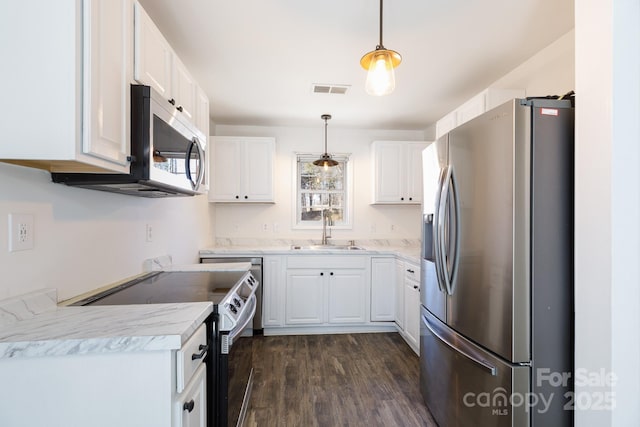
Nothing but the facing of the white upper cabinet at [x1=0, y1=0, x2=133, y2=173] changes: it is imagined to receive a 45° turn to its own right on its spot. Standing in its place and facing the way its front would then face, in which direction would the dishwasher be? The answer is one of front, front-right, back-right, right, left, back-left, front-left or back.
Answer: back-left

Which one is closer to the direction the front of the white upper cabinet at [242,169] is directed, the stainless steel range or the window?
the stainless steel range

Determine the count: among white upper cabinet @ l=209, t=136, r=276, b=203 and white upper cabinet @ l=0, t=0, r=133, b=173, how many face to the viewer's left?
0

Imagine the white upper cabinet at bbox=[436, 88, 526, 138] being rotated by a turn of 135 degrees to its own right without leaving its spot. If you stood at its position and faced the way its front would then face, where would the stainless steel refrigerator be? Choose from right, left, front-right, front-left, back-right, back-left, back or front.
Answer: back

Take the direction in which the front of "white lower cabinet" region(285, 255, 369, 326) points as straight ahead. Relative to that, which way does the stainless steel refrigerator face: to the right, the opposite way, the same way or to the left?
to the right

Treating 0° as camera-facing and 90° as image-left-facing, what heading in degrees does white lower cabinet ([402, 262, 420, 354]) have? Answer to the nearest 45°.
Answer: approximately 90°

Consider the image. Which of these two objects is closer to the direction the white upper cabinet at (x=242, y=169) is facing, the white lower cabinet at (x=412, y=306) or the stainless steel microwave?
the stainless steel microwave

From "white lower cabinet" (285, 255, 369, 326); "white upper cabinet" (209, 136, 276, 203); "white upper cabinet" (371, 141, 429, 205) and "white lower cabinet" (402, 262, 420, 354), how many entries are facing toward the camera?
3

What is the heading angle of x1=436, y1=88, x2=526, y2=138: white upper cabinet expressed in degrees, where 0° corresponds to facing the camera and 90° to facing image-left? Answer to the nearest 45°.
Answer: approximately 45°

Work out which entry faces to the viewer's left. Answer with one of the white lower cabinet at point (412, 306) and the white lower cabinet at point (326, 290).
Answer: the white lower cabinet at point (412, 306)

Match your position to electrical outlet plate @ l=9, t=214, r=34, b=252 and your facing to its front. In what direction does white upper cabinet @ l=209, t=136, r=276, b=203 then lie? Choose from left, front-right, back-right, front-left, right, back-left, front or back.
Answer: left

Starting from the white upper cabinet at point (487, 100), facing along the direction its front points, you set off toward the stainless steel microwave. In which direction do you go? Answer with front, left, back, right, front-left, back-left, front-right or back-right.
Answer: front

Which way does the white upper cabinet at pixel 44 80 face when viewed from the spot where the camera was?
facing the viewer and to the right of the viewer

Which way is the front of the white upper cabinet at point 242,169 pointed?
toward the camera

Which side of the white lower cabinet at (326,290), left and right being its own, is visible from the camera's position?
front

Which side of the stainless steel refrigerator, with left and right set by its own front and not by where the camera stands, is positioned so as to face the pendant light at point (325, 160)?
right

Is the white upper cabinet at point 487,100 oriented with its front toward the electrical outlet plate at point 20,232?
yes

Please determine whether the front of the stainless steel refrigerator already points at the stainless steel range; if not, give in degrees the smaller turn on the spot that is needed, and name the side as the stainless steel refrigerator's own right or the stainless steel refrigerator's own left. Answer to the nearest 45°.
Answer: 0° — it already faces it

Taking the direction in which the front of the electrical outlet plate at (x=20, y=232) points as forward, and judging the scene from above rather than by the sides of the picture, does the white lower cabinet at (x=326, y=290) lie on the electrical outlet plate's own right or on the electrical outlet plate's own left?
on the electrical outlet plate's own left
